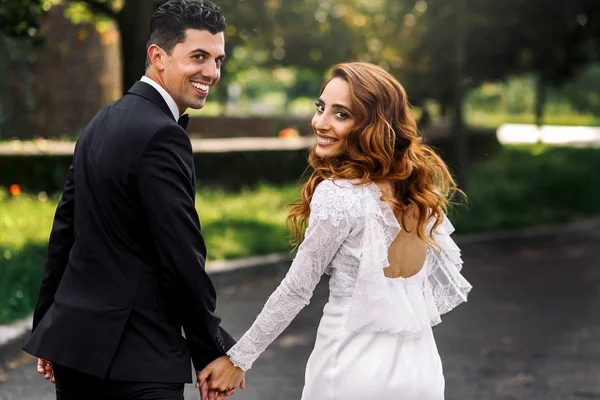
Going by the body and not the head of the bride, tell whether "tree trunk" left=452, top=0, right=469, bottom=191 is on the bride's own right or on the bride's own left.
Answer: on the bride's own right

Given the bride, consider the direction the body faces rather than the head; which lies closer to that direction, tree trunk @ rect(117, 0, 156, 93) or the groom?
the tree trunk

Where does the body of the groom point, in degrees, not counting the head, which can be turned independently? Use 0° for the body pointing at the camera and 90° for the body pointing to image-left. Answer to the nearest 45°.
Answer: approximately 225°

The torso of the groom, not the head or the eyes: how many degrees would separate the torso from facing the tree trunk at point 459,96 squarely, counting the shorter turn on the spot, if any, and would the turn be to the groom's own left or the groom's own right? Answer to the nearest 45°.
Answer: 0° — they already face it

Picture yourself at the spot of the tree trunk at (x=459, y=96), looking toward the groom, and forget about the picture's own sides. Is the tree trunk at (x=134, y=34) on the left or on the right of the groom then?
right

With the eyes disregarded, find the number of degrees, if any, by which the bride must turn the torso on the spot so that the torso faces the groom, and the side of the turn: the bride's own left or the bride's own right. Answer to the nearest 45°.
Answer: approximately 45° to the bride's own left
